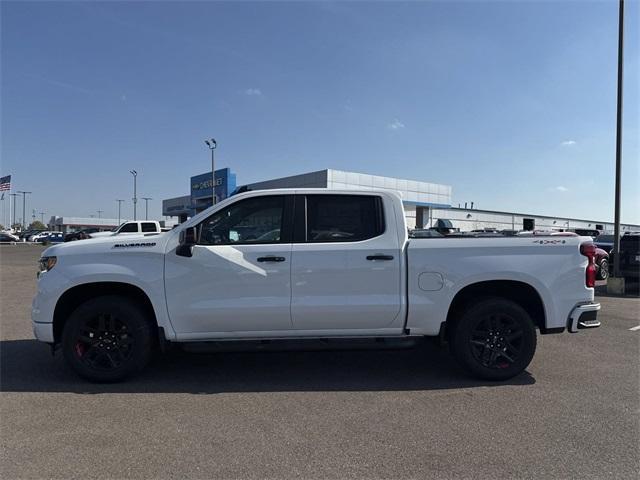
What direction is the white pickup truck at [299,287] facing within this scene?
to the viewer's left

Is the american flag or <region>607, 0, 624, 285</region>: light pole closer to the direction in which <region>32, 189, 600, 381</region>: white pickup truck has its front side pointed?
the american flag

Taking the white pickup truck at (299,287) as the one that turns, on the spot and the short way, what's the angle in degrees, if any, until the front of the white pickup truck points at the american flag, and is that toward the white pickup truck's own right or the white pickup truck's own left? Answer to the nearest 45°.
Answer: approximately 45° to the white pickup truck's own right

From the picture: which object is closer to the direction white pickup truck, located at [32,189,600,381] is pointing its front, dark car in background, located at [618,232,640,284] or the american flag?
the american flag

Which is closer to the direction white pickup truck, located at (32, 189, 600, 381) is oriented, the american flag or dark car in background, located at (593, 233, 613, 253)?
the american flag

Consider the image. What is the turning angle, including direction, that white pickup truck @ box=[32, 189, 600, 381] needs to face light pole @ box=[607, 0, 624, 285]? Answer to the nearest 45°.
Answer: approximately 135° to its right

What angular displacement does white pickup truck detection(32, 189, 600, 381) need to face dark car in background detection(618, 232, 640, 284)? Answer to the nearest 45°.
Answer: approximately 135° to its right

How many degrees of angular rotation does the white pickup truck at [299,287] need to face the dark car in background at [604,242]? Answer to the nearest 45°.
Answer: approximately 135° to its right
